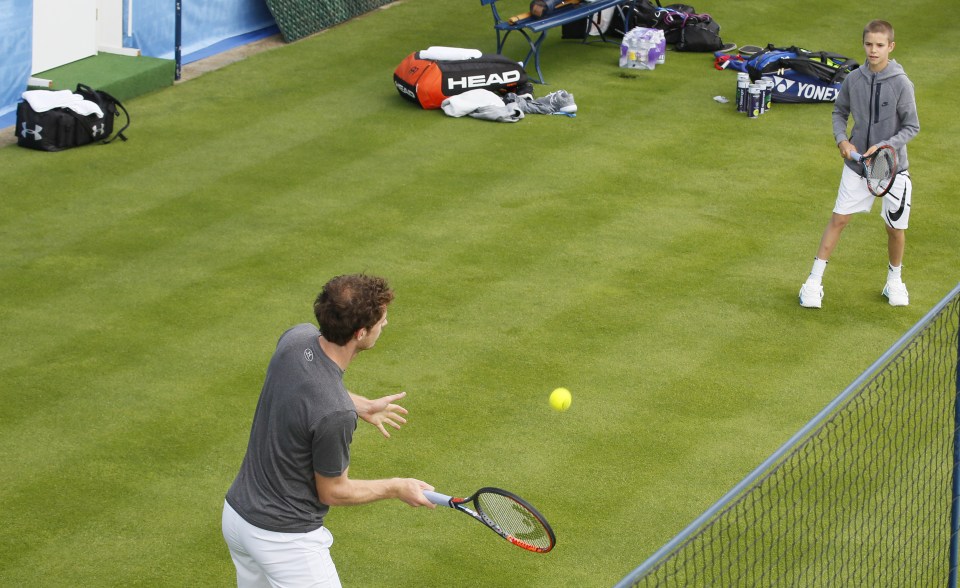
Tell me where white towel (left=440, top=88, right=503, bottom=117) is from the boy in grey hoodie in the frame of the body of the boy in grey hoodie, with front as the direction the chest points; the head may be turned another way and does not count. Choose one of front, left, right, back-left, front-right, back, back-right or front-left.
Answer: back-right

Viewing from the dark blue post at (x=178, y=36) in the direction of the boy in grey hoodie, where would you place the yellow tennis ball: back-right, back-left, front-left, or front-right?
front-right

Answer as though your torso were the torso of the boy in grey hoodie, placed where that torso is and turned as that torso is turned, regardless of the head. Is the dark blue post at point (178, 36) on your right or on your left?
on your right

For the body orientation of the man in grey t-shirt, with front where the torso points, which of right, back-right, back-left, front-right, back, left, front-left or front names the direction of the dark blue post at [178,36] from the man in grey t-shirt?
front-left

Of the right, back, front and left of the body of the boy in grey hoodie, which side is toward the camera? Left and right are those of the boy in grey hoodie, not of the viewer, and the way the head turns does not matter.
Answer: front

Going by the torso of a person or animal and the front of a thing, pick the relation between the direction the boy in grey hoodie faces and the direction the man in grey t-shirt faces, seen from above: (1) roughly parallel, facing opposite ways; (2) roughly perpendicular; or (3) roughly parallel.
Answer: roughly parallel, facing opposite ways

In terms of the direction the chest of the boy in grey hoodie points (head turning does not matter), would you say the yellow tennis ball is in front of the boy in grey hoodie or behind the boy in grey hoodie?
in front

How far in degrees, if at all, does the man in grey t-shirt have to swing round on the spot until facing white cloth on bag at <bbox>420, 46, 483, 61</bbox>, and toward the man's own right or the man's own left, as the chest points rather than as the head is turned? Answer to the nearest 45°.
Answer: approximately 45° to the man's own left

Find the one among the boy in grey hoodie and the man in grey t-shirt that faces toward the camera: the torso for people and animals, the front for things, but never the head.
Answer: the boy in grey hoodie

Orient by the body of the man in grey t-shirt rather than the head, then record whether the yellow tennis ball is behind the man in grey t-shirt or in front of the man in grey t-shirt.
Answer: in front

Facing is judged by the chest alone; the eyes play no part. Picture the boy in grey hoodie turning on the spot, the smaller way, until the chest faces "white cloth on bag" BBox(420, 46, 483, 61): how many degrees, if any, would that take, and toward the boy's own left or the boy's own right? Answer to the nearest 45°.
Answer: approximately 135° to the boy's own right

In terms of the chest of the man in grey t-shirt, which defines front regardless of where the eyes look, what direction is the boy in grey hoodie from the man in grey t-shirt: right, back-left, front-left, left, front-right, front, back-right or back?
front

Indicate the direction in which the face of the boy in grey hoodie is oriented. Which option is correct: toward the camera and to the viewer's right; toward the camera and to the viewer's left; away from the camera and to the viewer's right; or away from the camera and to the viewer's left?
toward the camera and to the viewer's left

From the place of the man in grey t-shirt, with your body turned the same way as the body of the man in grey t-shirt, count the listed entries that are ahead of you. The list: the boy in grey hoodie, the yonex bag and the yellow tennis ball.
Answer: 3

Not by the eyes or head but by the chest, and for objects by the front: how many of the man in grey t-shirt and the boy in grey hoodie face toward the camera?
1

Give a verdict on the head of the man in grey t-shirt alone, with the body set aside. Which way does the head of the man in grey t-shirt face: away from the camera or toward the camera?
away from the camera

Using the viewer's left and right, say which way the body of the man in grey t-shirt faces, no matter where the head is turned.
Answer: facing away from the viewer and to the right of the viewer

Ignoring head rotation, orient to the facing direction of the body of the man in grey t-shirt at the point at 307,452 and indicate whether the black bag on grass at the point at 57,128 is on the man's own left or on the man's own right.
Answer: on the man's own left
